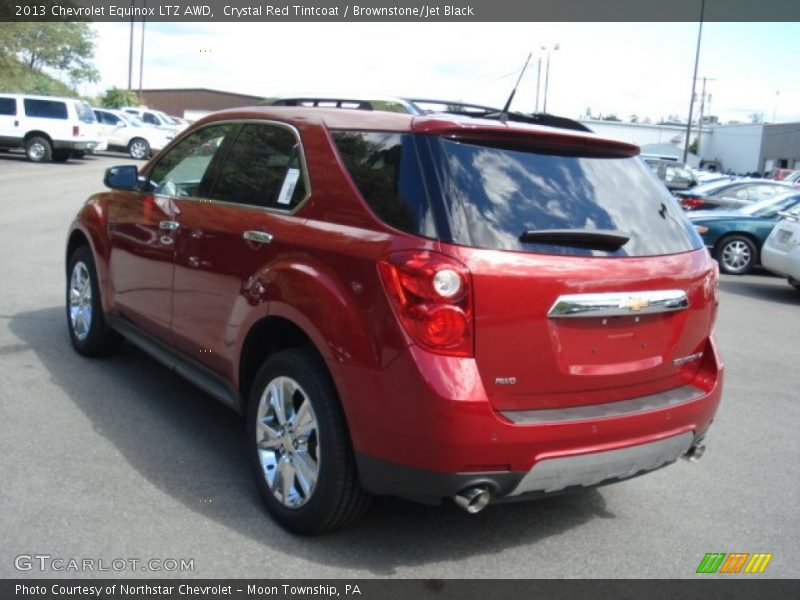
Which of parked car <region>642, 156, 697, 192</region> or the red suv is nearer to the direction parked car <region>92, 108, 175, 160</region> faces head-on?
the parked car

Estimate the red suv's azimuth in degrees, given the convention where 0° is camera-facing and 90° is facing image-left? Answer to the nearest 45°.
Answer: approximately 135°

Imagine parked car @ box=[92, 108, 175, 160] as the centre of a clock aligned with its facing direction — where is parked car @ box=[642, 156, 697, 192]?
parked car @ box=[642, 156, 697, 192] is roughly at 12 o'clock from parked car @ box=[92, 108, 175, 160].

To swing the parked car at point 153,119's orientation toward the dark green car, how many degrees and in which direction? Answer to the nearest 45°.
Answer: approximately 45° to its right

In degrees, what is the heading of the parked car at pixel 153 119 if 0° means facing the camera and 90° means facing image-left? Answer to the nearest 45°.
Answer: approximately 315°

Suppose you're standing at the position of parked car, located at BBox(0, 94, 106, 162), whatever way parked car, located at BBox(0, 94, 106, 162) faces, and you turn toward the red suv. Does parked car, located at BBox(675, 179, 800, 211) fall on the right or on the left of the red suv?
left

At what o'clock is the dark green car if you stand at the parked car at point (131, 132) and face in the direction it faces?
The dark green car is roughly at 1 o'clock from the parked car.
